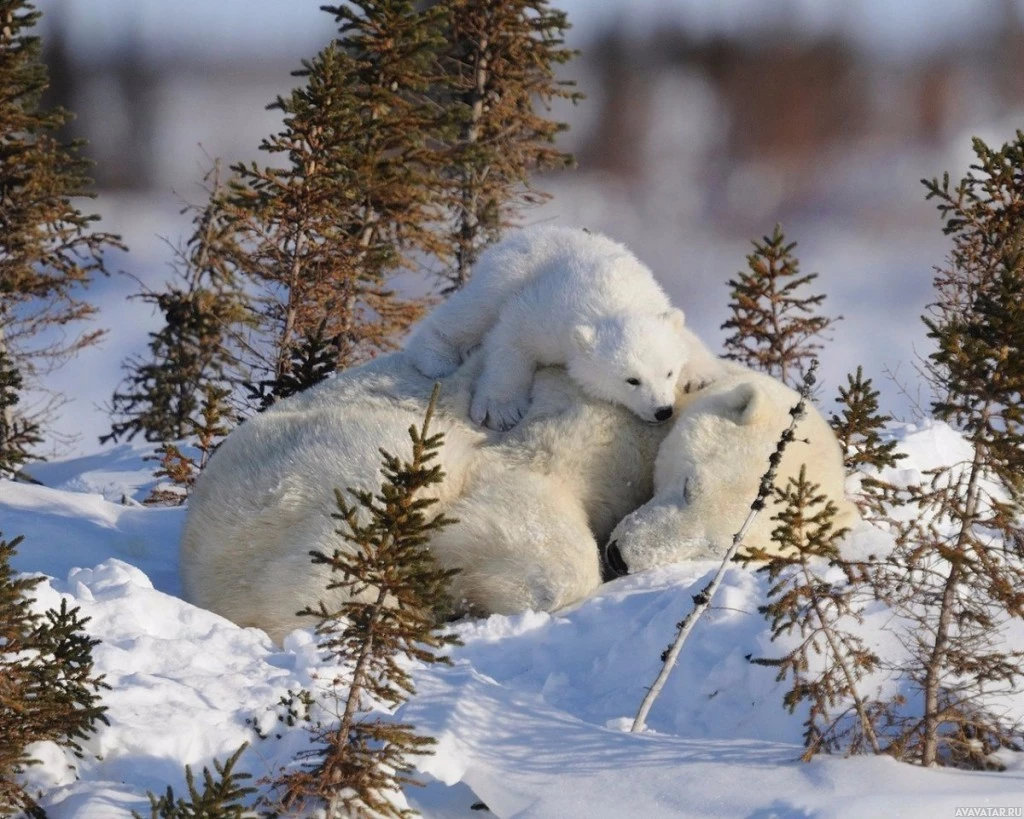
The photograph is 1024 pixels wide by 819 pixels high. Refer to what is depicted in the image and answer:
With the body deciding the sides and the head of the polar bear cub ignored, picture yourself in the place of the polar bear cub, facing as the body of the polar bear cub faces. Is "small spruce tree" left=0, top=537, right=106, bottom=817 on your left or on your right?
on your right

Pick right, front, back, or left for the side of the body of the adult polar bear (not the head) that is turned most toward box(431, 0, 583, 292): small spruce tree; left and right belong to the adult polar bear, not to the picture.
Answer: left

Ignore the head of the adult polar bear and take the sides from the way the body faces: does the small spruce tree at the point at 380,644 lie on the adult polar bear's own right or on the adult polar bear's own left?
on the adult polar bear's own right

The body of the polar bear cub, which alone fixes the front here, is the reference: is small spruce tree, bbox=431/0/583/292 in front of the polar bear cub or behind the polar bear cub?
behind

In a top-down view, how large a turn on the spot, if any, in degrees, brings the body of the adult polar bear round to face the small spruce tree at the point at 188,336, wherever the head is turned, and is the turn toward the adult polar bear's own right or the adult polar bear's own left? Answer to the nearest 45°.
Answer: approximately 90° to the adult polar bear's own left

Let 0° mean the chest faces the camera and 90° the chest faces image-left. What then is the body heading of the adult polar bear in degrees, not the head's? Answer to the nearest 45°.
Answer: approximately 270°

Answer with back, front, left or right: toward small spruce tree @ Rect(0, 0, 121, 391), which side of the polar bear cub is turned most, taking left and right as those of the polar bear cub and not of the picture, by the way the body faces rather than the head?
back

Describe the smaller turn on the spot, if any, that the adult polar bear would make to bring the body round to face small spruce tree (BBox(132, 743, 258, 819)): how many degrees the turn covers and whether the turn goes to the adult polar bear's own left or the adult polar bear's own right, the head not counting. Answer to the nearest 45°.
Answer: approximately 90° to the adult polar bear's own right

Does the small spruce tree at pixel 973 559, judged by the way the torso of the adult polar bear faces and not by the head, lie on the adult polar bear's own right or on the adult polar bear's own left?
on the adult polar bear's own right

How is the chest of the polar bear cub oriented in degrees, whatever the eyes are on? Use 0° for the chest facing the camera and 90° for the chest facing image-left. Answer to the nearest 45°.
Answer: approximately 315°
